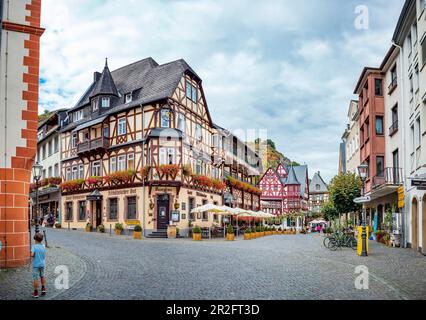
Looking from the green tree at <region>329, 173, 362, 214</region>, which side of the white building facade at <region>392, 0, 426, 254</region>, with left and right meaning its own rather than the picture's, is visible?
right

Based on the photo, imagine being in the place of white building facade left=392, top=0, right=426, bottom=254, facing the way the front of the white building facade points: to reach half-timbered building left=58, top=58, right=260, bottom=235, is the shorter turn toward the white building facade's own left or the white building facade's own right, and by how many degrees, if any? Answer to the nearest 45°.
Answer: approximately 45° to the white building facade's own right

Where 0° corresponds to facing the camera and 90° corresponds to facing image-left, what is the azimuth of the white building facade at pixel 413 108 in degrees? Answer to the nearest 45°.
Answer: approximately 90°
